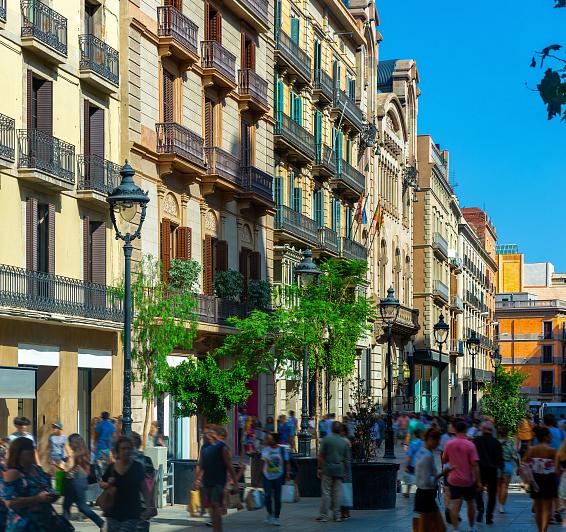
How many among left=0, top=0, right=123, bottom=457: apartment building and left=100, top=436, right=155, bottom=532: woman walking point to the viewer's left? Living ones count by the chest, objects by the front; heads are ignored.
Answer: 0

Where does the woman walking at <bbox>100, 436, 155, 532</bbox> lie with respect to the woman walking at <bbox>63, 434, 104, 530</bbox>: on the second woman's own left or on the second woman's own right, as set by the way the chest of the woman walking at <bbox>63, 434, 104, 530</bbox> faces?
on the second woman's own left

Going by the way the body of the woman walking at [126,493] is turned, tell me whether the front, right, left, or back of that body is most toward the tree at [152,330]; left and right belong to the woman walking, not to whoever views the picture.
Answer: back

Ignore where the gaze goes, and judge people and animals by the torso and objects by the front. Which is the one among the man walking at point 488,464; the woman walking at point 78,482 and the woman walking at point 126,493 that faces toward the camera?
the woman walking at point 126,493

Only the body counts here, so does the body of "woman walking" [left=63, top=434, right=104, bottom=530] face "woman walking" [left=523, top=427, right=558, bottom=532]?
no

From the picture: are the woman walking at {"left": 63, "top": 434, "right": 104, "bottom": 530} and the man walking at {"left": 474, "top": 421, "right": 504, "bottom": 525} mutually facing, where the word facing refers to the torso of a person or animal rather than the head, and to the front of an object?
no

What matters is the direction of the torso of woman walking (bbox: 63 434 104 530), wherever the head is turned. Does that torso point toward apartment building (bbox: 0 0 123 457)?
no

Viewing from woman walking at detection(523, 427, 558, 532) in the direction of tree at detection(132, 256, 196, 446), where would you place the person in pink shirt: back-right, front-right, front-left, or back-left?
front-left

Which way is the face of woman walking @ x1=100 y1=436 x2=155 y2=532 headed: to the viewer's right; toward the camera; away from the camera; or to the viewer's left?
toward the camera

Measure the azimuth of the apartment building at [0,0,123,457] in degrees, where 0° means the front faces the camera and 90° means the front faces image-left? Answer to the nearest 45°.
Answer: approximately 315°

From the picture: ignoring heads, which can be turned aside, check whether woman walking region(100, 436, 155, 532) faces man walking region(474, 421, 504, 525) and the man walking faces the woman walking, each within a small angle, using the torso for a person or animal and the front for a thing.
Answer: no

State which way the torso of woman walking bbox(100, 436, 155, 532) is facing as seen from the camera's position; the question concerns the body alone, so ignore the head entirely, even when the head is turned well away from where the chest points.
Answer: toward the camera

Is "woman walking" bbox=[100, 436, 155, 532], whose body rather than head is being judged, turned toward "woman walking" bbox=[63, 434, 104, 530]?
no
